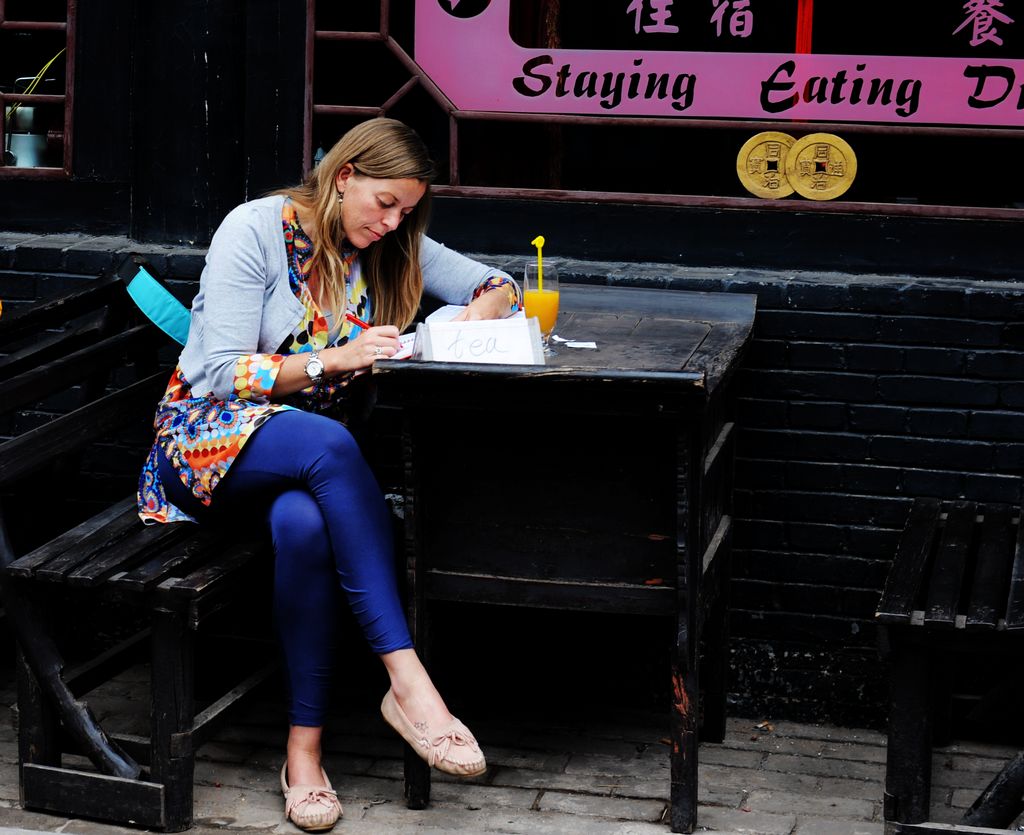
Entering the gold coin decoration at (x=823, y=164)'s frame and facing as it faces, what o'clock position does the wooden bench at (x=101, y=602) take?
The wooden bench is roughly at 2 o'clock from the gold coin decoration.

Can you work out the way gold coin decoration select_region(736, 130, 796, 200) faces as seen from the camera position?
facing the viewer

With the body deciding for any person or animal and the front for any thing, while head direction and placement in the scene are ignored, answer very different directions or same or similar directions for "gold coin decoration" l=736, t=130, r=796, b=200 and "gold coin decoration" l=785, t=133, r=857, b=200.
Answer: same or similar directions

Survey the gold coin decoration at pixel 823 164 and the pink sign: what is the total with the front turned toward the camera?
2

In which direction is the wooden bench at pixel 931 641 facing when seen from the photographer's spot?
facing to the left of the viewer

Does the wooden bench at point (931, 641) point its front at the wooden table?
yes

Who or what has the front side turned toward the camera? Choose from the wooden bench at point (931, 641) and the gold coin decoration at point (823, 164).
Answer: the gold coin decoration

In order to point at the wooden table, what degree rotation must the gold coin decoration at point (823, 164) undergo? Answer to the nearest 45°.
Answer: approximately 45° to its right

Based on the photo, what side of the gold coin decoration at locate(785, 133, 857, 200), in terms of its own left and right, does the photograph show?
front

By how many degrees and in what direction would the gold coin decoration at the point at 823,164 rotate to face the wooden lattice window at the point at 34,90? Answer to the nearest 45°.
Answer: approximately 90° to its right

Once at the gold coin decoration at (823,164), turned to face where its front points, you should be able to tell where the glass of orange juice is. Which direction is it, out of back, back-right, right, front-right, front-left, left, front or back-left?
front-right
